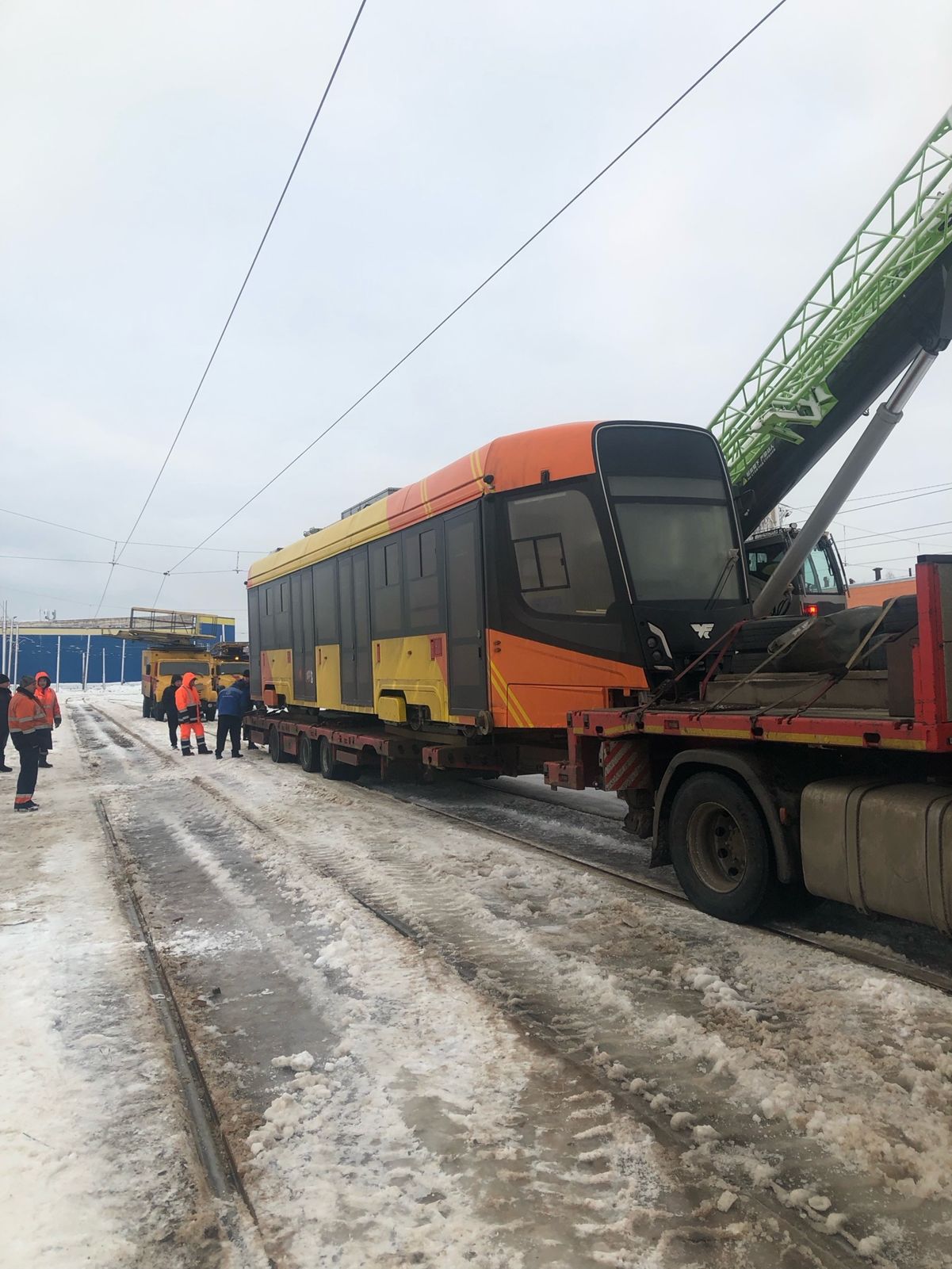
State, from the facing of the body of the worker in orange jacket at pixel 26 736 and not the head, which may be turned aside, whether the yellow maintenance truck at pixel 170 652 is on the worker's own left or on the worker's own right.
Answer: on the worker's own left

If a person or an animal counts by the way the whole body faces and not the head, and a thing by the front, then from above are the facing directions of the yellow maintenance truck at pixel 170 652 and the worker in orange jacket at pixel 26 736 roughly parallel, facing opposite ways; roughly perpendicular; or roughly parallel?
roughly perpendicular

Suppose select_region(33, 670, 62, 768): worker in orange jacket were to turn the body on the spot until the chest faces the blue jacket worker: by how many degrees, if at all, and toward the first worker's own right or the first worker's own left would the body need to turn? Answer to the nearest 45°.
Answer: approximately 90° to the first worker's own left

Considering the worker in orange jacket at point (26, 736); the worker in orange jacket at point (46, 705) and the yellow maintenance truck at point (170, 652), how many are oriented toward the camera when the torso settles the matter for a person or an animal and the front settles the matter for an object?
2

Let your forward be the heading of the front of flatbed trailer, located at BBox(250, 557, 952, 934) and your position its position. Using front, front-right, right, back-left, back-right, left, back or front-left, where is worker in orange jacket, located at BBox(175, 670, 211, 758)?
back

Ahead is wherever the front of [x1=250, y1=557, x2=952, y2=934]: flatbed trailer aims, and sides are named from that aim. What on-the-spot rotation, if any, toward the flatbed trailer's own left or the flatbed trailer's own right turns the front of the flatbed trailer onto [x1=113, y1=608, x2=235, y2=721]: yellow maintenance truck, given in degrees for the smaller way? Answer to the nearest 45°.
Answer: approximately 180°

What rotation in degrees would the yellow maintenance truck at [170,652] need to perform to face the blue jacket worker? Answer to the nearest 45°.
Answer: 0° — it already faces them

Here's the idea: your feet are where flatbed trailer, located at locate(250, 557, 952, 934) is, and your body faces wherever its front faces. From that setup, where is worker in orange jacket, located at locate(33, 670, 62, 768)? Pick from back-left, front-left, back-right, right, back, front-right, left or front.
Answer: back

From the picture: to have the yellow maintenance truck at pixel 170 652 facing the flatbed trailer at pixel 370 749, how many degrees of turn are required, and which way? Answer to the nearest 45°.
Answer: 0° — it already faces it

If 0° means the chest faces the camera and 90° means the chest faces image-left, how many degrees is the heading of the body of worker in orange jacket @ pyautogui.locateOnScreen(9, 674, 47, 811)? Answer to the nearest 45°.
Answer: approximately 270°

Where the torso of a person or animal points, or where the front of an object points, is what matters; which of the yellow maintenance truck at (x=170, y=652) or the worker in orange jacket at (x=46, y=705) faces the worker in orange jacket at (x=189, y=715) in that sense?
the yellow maintenance truck

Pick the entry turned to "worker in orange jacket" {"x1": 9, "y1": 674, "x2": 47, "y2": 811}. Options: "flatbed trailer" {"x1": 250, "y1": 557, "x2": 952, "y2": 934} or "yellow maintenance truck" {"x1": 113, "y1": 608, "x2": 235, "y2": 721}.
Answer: the yellow maintenance truck
